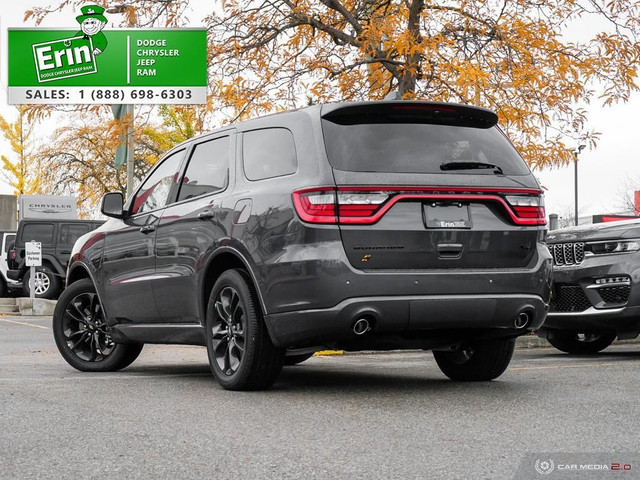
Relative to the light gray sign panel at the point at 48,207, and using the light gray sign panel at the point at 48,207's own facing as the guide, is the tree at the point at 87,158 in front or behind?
behind

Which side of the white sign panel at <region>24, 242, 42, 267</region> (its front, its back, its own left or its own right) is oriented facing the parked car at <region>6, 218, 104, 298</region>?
back

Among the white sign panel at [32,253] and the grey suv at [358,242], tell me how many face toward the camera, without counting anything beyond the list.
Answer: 1

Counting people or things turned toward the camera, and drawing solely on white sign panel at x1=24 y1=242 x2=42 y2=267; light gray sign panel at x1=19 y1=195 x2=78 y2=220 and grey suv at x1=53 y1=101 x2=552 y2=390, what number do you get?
2

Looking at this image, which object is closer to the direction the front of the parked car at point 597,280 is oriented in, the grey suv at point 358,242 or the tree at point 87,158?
the grey suv

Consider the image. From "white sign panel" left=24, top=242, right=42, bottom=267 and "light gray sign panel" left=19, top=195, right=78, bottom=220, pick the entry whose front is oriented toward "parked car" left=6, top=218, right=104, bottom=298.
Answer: "light gray sign panel" left=19, top=195, right=78, bottom=220

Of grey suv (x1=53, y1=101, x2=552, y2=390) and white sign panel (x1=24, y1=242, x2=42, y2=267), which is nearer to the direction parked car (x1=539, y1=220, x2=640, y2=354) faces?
the grey suv

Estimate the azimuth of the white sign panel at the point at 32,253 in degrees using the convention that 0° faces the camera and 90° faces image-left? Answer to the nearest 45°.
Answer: approximately 0°

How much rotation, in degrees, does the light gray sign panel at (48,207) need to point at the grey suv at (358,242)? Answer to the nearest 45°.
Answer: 0° — it already faces it

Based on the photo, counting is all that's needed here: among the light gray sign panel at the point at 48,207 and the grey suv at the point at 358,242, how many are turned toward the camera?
1

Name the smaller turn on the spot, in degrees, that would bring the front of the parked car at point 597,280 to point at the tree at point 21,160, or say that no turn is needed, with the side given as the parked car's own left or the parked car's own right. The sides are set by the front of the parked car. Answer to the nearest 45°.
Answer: approximately 90° to the parked car's own right

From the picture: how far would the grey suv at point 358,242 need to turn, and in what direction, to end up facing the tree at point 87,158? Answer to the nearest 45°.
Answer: approximately 45° to its right
